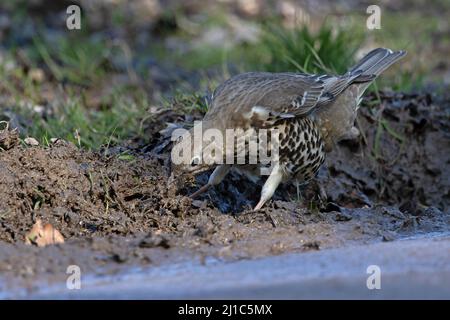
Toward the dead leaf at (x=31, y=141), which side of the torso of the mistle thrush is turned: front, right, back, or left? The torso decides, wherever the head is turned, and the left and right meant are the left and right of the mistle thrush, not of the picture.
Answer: front

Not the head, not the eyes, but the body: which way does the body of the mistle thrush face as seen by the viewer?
to the viewer's left

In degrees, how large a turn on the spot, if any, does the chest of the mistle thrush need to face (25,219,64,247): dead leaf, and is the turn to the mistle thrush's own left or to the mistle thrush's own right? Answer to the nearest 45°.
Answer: approximately 45° to the mistle thrush's own left
